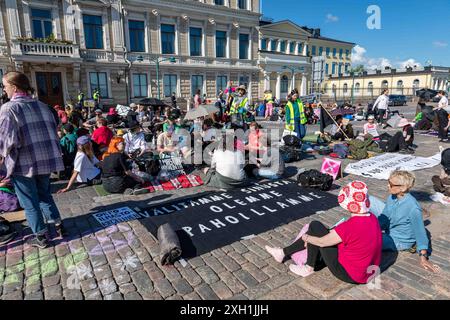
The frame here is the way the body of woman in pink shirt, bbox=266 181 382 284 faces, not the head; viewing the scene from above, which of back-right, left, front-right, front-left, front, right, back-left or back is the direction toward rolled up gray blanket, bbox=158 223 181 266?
front-left

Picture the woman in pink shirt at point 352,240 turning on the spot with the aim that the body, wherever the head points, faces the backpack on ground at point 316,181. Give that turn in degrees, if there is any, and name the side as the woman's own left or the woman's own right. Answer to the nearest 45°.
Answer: approximately 45° to the woman's own right

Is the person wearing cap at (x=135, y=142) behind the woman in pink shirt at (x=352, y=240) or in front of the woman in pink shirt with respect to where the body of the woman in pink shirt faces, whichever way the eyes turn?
in front

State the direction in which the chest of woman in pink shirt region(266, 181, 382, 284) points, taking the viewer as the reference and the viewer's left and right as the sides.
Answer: facing away from the viewer and to the left of the viewer

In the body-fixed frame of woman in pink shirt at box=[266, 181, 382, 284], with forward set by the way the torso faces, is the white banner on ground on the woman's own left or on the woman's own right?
on the woman's own right

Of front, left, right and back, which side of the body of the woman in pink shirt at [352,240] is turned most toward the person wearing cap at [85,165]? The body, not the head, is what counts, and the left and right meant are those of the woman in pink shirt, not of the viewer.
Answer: front

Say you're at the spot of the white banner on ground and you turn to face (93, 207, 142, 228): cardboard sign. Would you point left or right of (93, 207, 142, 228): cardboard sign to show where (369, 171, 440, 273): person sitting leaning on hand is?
left

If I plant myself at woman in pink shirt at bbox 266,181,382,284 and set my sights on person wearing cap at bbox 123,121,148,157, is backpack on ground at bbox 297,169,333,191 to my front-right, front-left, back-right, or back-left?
front-right

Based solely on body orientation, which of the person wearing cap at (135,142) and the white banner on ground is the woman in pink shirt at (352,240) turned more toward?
the person wearing cap

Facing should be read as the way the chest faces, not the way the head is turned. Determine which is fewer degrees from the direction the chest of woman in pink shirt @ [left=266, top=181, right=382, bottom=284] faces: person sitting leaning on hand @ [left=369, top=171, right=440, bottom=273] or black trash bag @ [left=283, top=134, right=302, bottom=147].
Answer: the black trash bag

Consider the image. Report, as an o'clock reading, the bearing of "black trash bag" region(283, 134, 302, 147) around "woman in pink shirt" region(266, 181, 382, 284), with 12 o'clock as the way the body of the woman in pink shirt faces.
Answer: The black trash bag is roughly at 1 o'clock from the woman in pink shirt.

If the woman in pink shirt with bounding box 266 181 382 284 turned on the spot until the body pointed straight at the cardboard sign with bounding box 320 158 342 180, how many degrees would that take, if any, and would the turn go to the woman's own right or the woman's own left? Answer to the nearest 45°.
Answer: approximately 45° to the woman's own right

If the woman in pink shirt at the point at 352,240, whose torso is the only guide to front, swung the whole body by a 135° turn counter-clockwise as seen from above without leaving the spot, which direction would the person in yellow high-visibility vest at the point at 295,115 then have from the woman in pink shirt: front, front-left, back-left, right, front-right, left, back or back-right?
back
